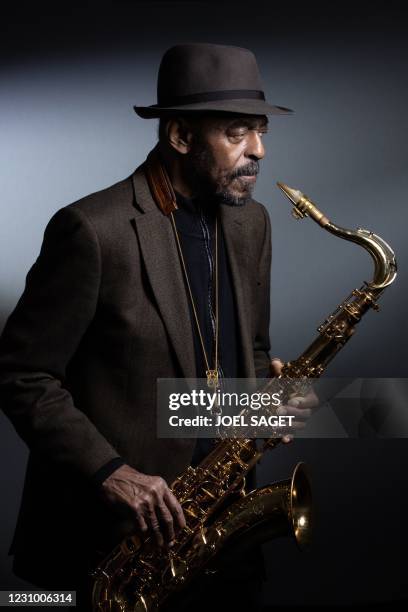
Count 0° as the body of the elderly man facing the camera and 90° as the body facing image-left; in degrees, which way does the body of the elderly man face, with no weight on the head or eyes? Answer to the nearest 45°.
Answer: approximately 315°
